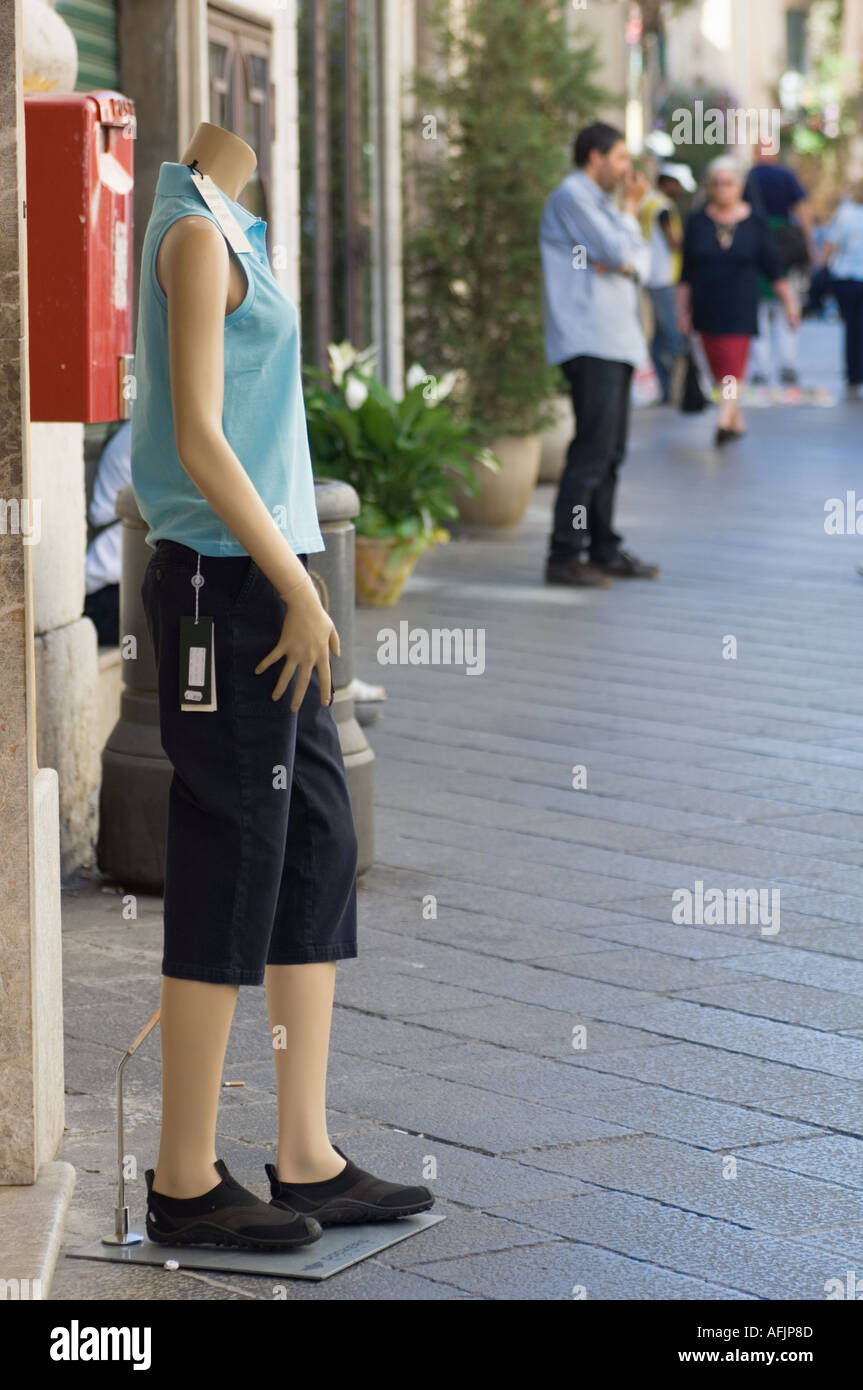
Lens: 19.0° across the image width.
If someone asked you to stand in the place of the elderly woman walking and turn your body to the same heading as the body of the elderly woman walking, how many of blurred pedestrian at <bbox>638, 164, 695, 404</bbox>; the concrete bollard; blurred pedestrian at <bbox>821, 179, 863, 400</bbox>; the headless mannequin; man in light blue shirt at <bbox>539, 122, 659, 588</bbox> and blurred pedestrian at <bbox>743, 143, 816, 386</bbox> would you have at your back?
3

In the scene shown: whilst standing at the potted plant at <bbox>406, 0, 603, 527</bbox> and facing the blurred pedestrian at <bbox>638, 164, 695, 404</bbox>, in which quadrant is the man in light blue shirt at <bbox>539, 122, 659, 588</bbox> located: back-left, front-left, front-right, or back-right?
back-right

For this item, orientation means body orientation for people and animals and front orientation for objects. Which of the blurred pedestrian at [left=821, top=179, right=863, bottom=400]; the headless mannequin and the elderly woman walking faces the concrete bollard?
the elderly woman walking

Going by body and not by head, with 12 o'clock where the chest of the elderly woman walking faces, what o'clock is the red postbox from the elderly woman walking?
The red postbox is roughly at 12 o'clock from the elderly woman walking.

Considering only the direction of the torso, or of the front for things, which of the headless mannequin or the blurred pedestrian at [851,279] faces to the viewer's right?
the headless mannequin

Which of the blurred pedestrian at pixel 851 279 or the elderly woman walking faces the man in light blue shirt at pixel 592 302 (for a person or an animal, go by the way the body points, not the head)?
the elderly woman walking

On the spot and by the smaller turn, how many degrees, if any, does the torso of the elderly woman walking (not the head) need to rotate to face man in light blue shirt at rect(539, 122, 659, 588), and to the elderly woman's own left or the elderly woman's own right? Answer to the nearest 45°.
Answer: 0° — they already face them

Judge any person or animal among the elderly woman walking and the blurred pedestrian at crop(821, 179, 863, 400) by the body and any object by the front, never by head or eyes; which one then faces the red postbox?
the elderly woman walking

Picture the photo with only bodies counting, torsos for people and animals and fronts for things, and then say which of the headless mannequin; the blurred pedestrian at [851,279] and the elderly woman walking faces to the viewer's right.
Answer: the headless mannequin

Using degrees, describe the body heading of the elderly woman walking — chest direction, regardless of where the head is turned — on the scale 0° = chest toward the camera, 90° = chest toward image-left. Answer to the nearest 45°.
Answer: approximately 0°

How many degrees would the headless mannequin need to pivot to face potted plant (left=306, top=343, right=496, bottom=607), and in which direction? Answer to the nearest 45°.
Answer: approximately 90° to its left
